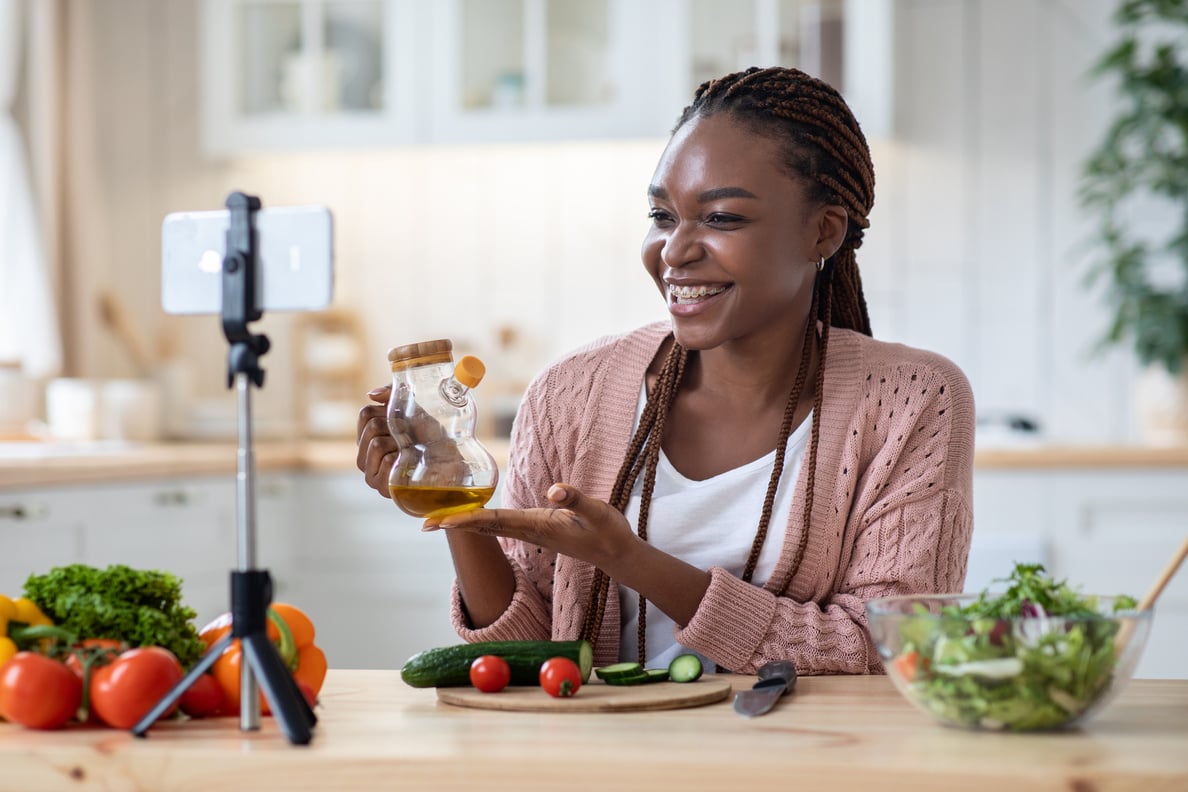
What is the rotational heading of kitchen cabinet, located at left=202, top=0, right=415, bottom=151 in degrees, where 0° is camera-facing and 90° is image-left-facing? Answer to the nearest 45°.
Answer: approximately 0°

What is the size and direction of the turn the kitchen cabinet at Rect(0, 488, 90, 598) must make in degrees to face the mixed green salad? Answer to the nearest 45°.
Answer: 0° — it already faces it

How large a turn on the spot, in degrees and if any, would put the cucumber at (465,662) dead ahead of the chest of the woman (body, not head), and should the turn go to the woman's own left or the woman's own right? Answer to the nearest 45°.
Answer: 0° — they already face it

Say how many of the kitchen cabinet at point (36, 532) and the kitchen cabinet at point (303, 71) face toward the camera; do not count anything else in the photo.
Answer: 2

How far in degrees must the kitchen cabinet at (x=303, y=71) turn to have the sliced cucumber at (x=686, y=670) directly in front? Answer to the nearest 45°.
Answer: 0° — it already faces it

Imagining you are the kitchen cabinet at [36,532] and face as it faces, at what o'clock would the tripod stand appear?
The tripod stand is roughly at 12 o'clock from the kitchen cabinet.

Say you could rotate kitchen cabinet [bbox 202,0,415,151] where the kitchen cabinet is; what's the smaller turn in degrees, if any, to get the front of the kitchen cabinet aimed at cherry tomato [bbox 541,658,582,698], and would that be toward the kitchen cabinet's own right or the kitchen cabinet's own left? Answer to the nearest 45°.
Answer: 0° — it already faces it

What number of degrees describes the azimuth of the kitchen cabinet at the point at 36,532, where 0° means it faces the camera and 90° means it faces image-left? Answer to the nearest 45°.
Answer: approximately 0°

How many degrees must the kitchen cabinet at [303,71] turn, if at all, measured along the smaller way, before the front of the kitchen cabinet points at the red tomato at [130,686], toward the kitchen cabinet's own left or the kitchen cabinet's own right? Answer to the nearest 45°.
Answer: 0° — it already faces it

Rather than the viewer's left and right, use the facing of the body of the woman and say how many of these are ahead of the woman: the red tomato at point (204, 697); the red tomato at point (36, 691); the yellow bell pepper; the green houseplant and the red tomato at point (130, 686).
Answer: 4
